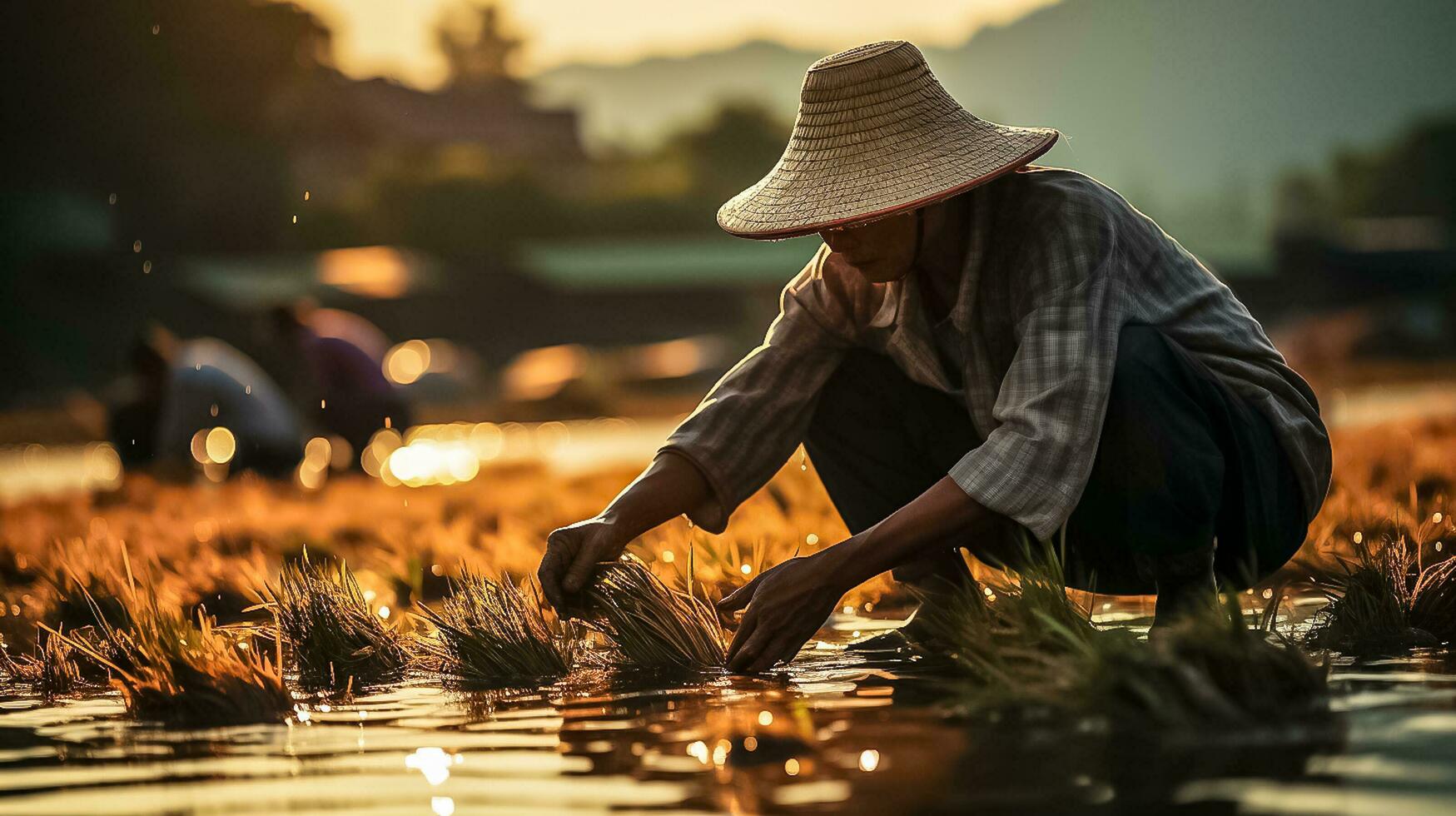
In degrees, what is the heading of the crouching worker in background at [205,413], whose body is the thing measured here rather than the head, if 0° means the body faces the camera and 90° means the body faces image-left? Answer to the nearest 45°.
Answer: approximately 90°

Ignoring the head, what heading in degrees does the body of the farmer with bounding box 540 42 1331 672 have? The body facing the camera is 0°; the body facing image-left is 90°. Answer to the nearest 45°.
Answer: approximately 45°

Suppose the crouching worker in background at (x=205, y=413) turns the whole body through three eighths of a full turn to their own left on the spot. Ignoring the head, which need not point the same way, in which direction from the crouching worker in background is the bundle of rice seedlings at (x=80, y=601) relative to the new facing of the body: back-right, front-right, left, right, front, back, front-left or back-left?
front-right

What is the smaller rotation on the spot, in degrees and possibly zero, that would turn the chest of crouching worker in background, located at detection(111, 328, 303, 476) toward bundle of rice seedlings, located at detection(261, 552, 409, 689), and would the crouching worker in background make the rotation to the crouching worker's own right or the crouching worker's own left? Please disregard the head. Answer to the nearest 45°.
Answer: approximately 90° to the crouching worker's own left

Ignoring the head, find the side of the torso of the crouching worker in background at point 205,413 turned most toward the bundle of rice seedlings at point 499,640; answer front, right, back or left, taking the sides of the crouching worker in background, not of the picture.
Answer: left

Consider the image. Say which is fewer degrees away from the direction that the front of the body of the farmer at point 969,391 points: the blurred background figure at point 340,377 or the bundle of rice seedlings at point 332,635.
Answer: the bundle of rice seedlings

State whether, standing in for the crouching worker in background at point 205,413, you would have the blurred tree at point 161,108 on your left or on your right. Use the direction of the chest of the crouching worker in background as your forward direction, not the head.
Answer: on your right
